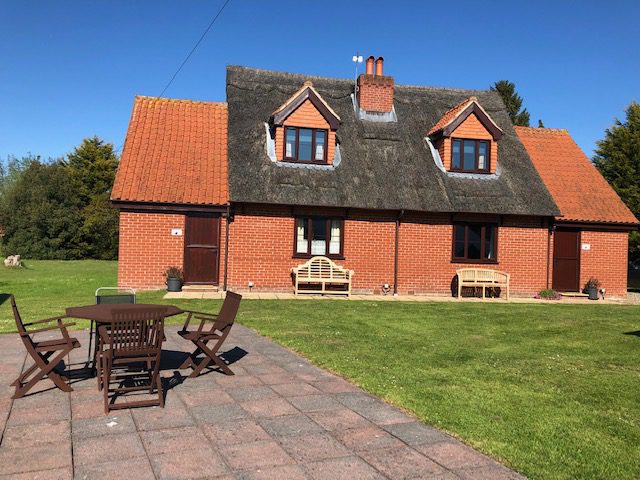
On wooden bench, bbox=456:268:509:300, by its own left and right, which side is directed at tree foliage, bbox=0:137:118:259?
right

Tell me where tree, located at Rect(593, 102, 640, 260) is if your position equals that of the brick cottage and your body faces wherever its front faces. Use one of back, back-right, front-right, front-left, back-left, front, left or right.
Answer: back-left

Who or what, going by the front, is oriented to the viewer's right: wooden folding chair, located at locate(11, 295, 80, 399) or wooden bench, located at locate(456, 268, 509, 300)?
the wooden folding chair

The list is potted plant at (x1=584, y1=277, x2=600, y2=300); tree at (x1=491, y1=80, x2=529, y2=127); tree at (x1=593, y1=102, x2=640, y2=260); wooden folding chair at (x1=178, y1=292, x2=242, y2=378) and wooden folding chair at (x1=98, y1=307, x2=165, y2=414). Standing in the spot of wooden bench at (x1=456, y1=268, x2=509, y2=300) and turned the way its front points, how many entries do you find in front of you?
2

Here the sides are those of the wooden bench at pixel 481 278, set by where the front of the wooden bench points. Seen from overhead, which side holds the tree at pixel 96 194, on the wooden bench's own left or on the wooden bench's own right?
on the wooden bench's own right

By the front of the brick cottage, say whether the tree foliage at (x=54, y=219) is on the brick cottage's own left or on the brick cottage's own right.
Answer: on the brick cottage's own right

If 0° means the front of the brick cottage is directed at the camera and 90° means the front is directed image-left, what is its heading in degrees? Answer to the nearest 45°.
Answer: approximately 0°

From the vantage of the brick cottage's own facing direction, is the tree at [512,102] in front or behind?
behind

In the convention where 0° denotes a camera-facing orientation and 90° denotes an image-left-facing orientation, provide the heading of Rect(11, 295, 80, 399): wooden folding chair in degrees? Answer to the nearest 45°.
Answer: approximately 270°

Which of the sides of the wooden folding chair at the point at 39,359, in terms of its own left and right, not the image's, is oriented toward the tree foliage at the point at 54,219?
left

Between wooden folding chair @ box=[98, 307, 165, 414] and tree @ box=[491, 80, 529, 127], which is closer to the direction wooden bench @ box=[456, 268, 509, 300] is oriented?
the wooden folding chair

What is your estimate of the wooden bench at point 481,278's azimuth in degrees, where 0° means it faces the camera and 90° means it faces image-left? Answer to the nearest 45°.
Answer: approximately 0°

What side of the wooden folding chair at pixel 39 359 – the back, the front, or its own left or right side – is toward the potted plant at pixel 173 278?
left

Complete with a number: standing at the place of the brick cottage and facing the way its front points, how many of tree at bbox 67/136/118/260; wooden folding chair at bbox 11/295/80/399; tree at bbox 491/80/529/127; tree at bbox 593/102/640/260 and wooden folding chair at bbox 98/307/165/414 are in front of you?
2
